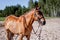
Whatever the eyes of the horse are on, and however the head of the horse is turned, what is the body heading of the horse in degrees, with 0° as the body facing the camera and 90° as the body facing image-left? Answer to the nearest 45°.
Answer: approximately 315°
